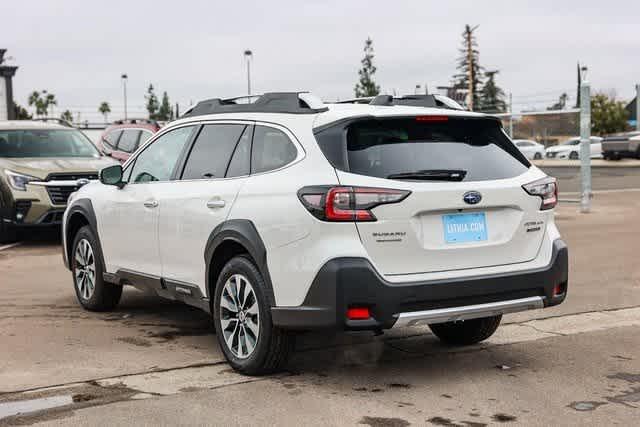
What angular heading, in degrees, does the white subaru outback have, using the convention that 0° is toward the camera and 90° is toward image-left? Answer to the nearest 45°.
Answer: approximately 135°

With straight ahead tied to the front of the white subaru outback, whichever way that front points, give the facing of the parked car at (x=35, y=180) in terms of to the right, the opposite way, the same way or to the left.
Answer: the opposite way

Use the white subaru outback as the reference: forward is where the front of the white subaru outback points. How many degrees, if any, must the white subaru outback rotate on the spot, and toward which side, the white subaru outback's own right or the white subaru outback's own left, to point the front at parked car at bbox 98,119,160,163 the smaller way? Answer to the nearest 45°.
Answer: approximately 45° to the white subaru outback's own right

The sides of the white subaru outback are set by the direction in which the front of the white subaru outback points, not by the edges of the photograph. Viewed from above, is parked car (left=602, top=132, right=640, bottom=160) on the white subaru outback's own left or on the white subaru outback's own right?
on the white subaru outback's own right

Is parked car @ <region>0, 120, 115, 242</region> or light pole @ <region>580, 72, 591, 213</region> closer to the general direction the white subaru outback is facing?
the parked car

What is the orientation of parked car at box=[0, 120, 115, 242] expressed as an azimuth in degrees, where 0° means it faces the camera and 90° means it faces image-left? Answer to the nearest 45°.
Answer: approximately 315°

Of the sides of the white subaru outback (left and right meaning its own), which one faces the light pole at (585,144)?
right

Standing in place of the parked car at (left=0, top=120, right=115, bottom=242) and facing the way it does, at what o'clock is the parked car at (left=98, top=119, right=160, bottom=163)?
the parked car at (left=98, top=119, right=160, bottom=163) is roughly at 8 o'clock from the parked car at (left=0, top=120, right=115, bottom=242).

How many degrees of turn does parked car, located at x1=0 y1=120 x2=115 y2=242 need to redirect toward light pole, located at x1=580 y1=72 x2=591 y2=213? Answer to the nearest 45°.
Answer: approximately 45° to its left

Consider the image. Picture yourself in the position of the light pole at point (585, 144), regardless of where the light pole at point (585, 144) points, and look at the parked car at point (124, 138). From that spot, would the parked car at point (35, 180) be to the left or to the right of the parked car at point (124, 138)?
left
